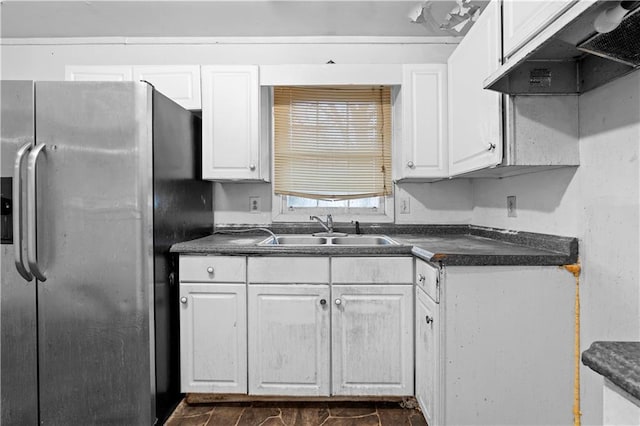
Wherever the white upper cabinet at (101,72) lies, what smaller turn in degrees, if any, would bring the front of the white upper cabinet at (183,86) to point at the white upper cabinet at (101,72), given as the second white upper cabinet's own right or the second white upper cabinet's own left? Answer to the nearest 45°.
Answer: approximately 135° to the second white upper cabinet's own right

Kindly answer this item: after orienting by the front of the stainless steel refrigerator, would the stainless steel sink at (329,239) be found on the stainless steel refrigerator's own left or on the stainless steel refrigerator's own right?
on the stainless steel refrigerator's own left

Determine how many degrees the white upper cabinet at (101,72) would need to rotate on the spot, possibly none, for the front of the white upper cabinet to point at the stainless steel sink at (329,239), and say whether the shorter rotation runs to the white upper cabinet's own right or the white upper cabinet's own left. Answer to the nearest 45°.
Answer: approximately 45° to the white upper cabinet's own left

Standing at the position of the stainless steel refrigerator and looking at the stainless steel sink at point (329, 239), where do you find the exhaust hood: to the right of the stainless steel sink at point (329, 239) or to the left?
right

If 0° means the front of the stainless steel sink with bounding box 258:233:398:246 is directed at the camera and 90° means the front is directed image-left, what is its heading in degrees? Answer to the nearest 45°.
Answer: approximately 0°

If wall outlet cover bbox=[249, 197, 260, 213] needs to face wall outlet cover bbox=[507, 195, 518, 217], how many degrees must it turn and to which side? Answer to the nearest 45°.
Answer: approximately 45° to its left

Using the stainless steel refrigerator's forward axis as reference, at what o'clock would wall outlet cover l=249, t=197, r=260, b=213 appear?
The wall outlet cover is roughly at 8 o'clock from the stainless steel refrigerator.

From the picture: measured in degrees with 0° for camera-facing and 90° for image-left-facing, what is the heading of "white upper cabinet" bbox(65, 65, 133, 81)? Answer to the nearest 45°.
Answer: approximately 0°

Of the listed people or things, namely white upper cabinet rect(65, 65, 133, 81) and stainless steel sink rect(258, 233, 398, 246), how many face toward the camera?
2

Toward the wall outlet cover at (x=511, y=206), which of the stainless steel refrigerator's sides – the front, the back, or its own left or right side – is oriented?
left
